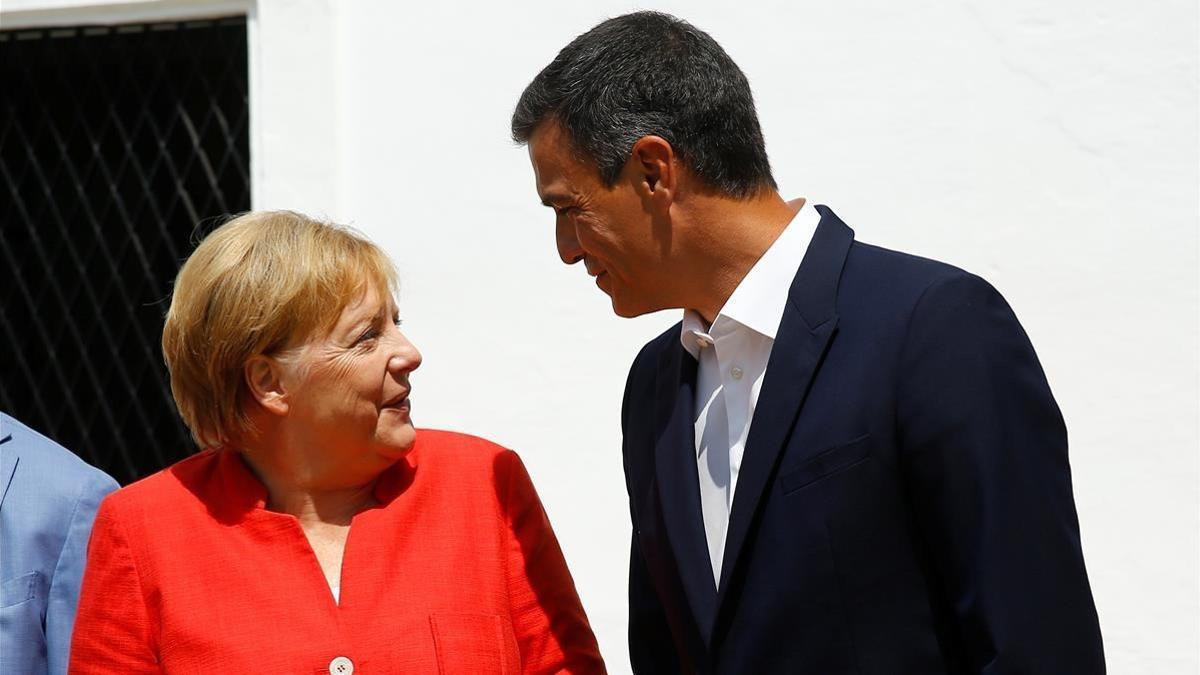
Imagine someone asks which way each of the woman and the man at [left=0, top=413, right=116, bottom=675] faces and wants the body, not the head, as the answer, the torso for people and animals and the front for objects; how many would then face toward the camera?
2

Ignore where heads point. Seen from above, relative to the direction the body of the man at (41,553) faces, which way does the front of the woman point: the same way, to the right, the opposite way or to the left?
the same way

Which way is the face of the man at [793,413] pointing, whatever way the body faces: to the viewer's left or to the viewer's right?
to the viewer's left

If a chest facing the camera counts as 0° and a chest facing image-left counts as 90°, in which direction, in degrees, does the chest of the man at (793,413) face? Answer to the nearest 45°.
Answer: approximately 45°

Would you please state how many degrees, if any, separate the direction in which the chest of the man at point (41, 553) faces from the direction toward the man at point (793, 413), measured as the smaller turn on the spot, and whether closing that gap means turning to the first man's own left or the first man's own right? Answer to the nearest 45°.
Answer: approximately 45° to the first man's own left

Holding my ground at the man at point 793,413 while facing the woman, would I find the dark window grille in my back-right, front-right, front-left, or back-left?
front-right

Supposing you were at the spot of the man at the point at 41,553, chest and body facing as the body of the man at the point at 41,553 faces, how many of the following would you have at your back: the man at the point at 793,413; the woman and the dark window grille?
1

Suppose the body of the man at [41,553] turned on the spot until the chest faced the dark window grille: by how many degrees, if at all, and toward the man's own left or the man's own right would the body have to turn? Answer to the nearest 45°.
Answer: approximately 180°

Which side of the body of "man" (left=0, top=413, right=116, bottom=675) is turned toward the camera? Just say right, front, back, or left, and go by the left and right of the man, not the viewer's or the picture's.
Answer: front

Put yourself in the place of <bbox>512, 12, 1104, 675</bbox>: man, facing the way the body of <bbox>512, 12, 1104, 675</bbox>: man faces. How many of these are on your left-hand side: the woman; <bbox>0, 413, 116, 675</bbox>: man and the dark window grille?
0

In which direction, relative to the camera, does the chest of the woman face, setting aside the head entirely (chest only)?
toward the camera

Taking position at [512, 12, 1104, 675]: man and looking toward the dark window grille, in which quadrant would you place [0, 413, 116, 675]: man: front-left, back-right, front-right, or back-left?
front-left

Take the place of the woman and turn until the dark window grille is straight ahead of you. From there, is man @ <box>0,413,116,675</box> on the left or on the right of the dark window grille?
left

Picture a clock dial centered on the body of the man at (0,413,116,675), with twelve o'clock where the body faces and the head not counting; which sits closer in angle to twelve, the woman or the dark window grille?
the woman

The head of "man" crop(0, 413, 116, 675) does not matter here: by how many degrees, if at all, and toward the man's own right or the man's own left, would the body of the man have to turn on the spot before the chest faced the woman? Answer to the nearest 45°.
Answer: approximately 45° to the man's own left
